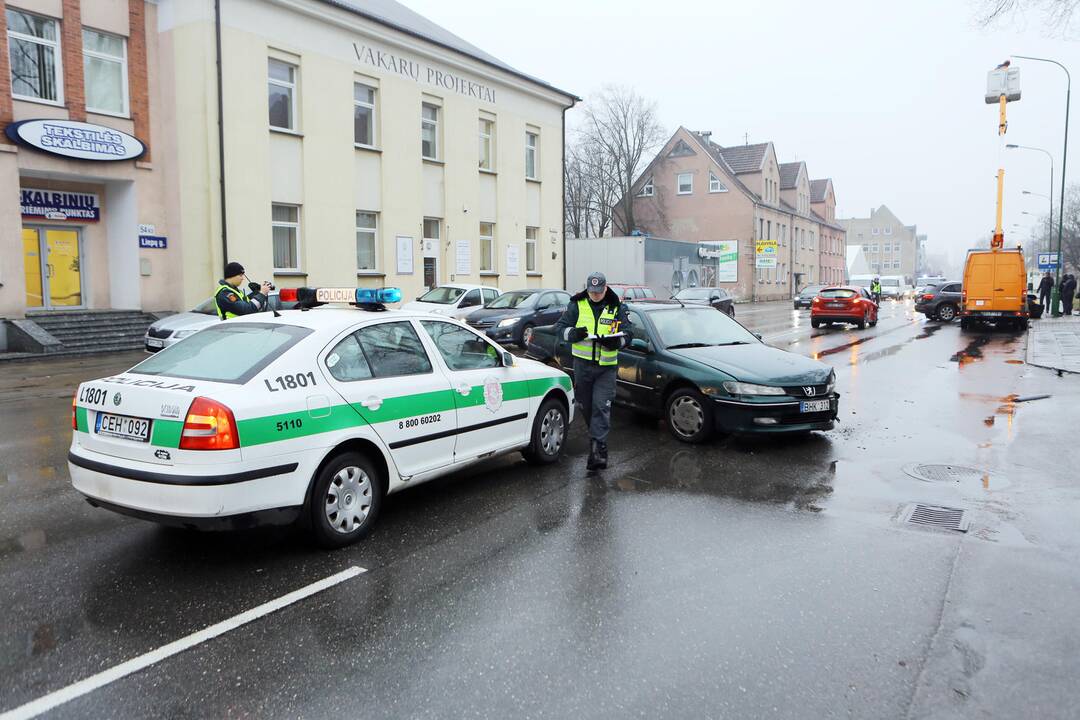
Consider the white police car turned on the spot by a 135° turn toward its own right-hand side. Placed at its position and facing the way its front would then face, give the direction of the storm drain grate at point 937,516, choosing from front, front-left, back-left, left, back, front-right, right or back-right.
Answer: left

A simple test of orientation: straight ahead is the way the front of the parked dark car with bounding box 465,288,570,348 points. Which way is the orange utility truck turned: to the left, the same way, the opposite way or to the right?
the opposite way

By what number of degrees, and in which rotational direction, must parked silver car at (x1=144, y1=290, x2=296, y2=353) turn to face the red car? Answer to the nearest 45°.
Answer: approximately 135° to its left

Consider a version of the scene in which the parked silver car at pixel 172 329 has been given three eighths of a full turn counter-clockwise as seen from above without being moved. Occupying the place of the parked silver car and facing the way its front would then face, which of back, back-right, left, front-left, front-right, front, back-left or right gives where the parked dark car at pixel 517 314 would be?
front

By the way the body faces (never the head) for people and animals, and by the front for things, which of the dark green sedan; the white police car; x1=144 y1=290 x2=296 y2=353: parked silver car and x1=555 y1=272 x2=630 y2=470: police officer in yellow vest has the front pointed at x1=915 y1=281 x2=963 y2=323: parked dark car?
the white police car

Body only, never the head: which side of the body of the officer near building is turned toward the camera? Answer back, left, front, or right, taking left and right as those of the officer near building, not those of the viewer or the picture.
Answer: right

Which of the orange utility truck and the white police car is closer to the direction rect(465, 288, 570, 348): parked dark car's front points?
the white police car

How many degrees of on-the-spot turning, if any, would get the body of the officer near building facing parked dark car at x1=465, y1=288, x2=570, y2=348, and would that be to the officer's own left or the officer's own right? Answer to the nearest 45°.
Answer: approximately 45° to the officer's own left

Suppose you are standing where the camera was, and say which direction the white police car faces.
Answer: facing away from the viewer and to the right of the viewer

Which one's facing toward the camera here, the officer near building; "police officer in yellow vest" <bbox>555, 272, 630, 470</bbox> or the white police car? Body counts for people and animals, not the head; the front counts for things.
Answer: the police officer in yellow vest

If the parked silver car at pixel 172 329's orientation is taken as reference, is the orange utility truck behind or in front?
behind

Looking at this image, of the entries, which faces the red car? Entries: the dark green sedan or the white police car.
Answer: the white police car

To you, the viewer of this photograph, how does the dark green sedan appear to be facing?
facing the viewer and to the right of the viewer

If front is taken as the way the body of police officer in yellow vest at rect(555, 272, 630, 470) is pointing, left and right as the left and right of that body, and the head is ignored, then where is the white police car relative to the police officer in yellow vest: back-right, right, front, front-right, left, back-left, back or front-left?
front-right

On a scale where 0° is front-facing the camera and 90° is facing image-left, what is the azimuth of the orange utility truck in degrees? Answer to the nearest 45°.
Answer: approximately 180°

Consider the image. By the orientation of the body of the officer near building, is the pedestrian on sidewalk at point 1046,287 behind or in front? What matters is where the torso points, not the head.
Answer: in front

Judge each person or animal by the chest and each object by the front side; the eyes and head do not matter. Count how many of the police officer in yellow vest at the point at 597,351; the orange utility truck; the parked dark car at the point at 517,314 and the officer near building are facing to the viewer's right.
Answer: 1

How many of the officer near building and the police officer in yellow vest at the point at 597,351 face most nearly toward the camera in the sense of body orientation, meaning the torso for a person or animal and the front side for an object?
1

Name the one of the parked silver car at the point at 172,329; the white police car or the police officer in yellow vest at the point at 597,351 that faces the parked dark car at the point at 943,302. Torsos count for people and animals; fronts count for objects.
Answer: the white police car

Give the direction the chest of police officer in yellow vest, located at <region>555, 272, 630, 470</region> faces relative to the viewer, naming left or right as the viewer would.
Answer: facing the viewer
